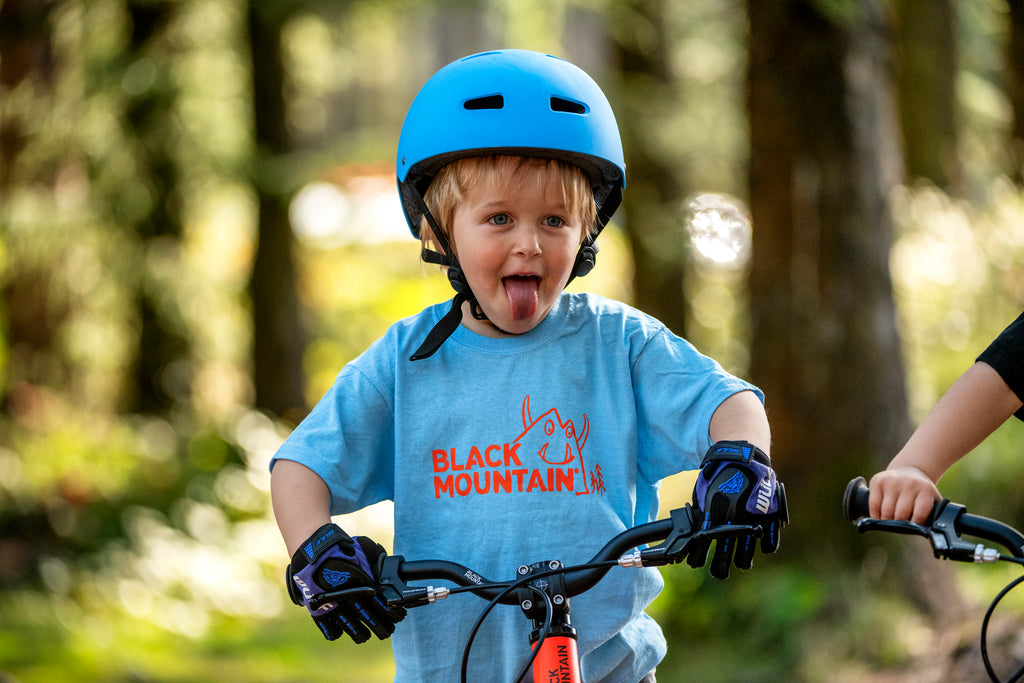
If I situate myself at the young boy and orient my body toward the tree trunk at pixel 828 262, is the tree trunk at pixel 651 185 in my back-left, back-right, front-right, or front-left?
front-left

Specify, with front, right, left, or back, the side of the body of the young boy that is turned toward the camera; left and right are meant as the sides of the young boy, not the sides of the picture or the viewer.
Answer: front

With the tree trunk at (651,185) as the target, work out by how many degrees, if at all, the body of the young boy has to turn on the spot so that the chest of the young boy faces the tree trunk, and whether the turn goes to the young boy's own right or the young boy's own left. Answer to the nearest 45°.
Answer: approximately 180°

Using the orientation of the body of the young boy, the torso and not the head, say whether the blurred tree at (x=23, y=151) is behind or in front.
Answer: behind

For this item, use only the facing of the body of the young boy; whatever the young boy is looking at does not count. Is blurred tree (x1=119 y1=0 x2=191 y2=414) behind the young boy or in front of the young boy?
behind

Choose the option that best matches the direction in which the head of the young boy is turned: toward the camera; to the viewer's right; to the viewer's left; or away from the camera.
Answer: toward the camera

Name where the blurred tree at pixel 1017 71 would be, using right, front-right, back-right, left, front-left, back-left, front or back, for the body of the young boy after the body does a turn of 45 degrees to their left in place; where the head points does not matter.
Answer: left

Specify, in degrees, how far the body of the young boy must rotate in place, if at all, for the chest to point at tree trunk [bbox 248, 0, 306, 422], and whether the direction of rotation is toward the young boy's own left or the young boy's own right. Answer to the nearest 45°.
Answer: approximately 180°

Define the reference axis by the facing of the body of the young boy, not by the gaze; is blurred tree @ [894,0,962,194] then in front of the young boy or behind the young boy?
behind
